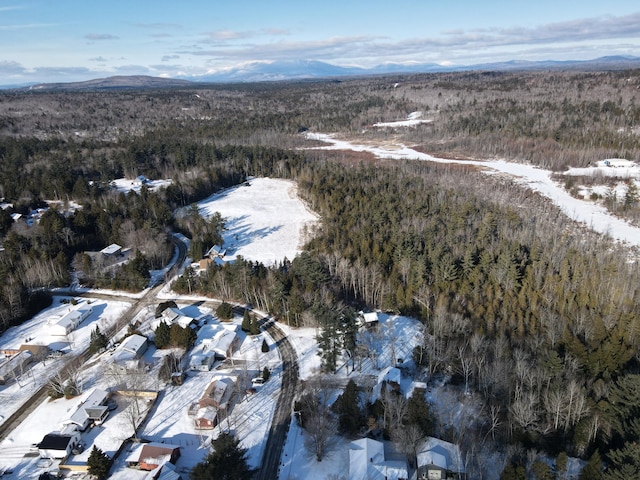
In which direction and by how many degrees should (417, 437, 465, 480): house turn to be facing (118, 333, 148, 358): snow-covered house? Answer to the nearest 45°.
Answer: approximately 90° to its right

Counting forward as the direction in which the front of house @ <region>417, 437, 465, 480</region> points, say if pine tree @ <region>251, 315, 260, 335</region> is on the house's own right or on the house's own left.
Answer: on the house's own right

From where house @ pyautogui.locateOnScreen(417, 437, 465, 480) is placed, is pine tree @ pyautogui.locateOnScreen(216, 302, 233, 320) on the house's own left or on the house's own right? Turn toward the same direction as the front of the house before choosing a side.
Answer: on the house's own right

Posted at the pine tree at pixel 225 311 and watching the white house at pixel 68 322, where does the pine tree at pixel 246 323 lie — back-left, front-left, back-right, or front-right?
back-left

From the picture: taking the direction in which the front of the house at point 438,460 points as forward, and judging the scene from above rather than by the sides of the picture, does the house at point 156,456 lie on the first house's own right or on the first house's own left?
on the first house's own right
